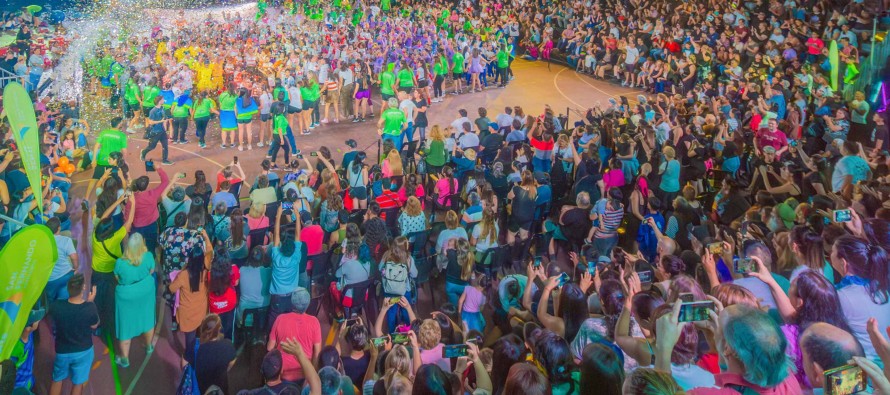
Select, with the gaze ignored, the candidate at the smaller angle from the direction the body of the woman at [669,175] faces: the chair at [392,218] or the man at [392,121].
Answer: the man

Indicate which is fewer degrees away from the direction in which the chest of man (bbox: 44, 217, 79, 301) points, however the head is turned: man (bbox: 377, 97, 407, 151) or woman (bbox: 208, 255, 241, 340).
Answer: the man

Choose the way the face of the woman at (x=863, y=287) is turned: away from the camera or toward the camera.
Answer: away from the camera

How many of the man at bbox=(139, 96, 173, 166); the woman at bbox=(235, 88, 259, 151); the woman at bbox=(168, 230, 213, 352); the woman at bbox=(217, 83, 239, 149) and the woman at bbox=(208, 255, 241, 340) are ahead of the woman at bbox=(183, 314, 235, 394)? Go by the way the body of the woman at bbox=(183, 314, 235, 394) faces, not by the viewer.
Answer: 5

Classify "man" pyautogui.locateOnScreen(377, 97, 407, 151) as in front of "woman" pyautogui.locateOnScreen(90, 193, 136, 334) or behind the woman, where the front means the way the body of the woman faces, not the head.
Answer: in front

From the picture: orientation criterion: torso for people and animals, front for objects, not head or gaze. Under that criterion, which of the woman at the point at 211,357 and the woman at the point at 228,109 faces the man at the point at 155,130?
the woman at the point at 211,357

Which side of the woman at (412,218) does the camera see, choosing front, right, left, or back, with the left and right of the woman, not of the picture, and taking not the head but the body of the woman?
back

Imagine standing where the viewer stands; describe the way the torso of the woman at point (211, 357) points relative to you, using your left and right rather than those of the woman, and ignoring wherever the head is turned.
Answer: facing away from the viewer

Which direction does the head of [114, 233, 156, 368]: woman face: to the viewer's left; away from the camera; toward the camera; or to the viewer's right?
away from the camera

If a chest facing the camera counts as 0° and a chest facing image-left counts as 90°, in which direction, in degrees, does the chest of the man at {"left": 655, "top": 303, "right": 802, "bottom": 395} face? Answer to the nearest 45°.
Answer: approximately 135°

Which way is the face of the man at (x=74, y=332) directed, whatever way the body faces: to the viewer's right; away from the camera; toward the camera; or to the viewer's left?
away from the camera

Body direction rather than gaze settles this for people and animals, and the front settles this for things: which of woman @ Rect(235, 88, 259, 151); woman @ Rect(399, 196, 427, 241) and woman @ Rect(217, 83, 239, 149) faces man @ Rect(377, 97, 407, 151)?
woman @ Rect(399, 196, 427, 241)

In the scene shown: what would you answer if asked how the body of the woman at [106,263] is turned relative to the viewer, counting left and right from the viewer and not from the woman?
facing away from the viewer and to the right of the viewer

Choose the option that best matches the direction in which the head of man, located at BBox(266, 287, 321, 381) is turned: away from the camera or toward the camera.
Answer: away from the camera

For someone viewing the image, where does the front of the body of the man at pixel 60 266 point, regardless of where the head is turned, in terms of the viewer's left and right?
facing away from the viewer and to the right of the viewer
